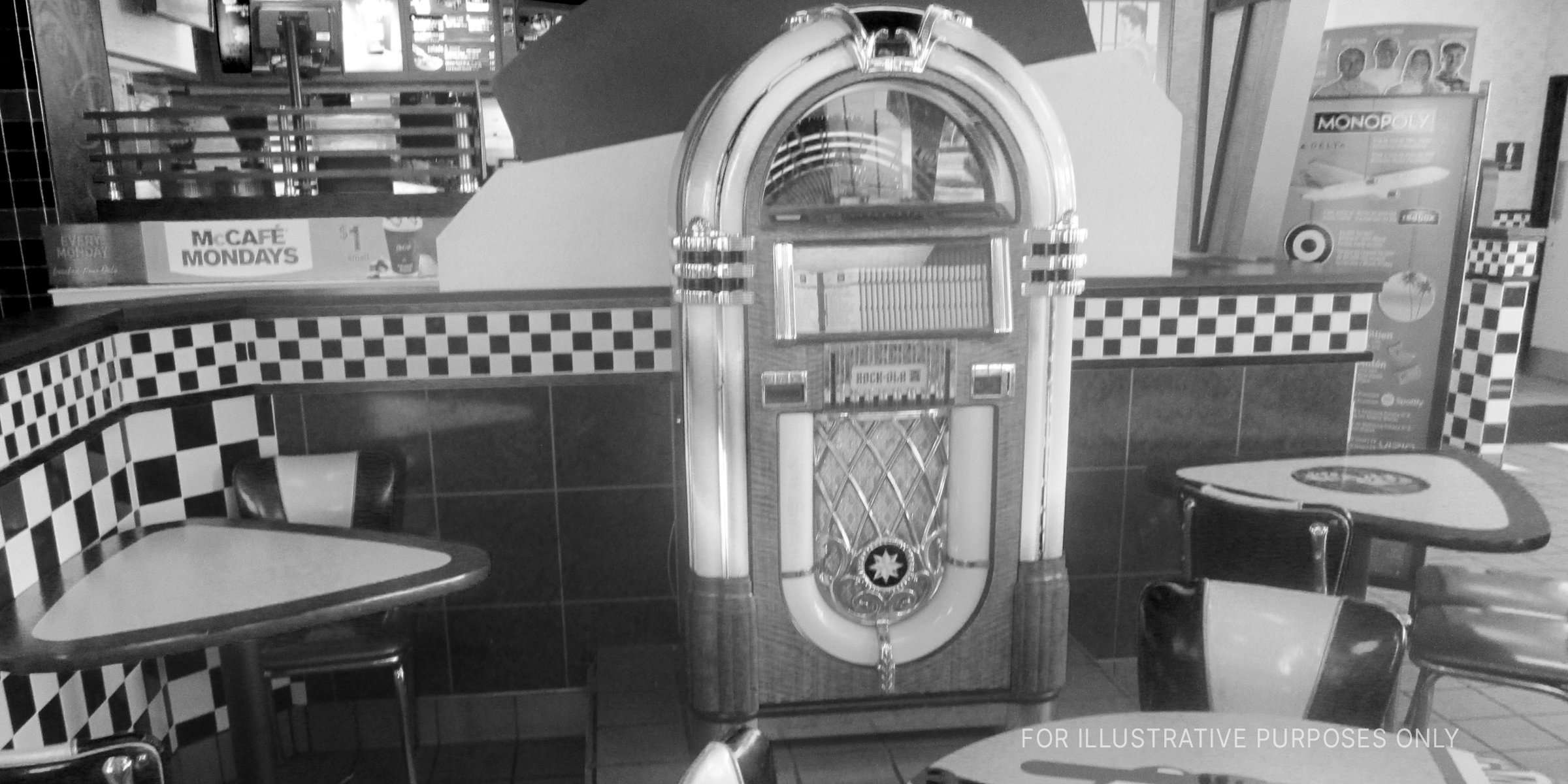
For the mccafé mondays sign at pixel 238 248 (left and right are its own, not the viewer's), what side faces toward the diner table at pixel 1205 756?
front

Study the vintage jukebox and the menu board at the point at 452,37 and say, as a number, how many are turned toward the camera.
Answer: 2

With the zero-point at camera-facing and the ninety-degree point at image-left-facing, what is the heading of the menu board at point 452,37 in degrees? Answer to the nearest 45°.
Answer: approximately 0°

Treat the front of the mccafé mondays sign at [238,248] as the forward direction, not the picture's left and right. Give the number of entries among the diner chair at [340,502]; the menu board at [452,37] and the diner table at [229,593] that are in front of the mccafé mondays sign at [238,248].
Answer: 2

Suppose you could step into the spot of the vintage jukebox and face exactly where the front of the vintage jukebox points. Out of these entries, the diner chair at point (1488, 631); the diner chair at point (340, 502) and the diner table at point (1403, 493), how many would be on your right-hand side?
1

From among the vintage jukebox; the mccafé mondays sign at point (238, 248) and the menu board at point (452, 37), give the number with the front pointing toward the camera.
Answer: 3

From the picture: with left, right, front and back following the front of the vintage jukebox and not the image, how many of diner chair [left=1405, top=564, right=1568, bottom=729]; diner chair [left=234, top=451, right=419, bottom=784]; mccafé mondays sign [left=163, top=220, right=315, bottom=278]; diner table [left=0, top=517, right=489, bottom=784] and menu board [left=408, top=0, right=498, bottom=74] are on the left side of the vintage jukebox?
1

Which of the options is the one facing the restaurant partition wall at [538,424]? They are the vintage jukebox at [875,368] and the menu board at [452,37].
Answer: the menu board

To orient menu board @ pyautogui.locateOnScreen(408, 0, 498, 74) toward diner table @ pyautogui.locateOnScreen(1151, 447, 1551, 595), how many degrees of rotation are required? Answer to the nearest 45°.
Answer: approximately 45° to its left

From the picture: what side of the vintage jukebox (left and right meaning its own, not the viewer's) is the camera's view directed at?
front

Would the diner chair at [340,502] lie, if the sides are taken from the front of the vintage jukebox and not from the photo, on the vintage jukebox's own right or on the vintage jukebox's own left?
on the vintage jukebox's own right

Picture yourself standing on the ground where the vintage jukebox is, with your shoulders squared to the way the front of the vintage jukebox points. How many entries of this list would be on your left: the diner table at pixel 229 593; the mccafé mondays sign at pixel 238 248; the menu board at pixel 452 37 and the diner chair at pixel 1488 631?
1

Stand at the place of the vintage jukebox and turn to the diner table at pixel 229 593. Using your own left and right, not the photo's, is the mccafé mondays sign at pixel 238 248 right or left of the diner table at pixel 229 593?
right

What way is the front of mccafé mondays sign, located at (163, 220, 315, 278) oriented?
toward the camera

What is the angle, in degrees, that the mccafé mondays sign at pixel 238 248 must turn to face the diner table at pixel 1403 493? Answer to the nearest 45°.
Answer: approximately 45° to its left
